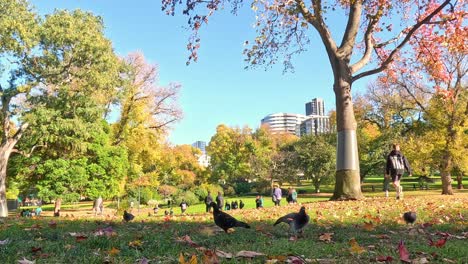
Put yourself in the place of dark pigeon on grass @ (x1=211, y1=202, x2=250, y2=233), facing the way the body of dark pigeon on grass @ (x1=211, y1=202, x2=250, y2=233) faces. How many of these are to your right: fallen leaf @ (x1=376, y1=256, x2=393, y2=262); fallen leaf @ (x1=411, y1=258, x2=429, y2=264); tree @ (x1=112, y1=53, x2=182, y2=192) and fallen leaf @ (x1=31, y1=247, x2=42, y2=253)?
1

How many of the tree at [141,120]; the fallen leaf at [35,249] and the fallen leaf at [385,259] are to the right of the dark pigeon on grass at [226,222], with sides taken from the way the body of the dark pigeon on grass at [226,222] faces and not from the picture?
1

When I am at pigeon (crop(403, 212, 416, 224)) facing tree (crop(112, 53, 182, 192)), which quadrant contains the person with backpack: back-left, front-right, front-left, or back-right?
front-right

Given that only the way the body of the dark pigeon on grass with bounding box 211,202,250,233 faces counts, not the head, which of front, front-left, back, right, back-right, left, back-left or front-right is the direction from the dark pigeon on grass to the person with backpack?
back-right

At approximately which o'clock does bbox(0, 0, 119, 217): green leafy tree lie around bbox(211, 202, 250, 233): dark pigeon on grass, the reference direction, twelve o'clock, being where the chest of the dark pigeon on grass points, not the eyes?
The green leafy tree is roughly at 2 o'clock from the dark pigeon on grass.

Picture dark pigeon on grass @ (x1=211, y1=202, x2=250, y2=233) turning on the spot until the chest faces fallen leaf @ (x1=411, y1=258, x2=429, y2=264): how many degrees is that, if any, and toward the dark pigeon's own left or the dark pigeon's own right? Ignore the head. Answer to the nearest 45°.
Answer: approximately 135° to the dark pigeon's own left

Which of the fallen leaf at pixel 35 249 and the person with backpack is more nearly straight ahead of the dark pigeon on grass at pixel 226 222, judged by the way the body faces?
the fallen leaf

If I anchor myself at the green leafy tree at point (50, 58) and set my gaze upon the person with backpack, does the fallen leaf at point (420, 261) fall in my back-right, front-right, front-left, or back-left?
front-right

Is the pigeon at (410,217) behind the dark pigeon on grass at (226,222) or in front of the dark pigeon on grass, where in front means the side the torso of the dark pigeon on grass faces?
behind

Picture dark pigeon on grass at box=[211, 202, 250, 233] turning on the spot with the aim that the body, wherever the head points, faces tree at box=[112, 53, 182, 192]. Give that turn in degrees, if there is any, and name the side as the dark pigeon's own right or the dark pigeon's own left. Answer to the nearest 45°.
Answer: approximately 90° to the dark pigeon's own right

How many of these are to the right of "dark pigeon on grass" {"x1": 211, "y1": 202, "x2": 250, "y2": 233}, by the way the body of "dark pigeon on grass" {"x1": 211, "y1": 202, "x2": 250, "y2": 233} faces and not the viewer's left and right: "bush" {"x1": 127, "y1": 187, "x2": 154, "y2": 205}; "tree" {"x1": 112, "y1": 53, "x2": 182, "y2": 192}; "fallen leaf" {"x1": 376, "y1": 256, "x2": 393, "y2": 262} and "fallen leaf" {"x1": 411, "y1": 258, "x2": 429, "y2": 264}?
2

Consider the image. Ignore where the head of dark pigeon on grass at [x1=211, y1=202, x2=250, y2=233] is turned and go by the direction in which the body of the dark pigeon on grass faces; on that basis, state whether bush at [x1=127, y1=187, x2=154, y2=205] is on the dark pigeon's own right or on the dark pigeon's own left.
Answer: on the dark pigeon's own right

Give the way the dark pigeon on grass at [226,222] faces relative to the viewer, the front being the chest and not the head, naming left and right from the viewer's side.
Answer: facing to the left of the viewer
